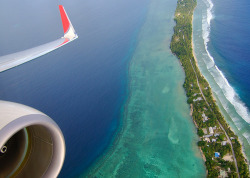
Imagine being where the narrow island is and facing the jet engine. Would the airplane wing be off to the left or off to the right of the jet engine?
right

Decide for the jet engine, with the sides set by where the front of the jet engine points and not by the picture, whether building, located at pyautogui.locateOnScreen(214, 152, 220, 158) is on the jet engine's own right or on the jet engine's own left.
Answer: on the jet engine's own left

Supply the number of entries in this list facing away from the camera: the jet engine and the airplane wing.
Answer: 0

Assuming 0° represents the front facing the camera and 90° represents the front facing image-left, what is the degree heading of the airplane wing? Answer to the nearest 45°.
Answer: approximately 315°
